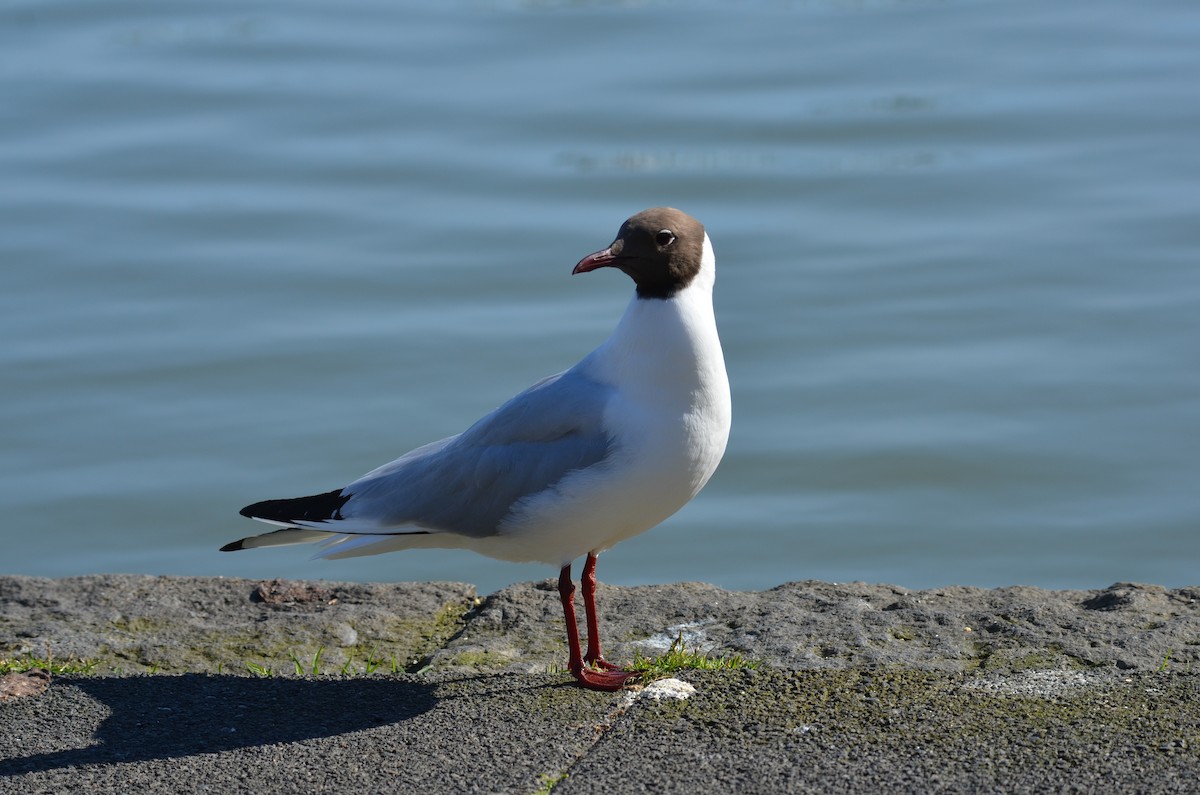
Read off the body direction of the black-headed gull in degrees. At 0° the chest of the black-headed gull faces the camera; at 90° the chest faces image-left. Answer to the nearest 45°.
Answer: approximately 270°
